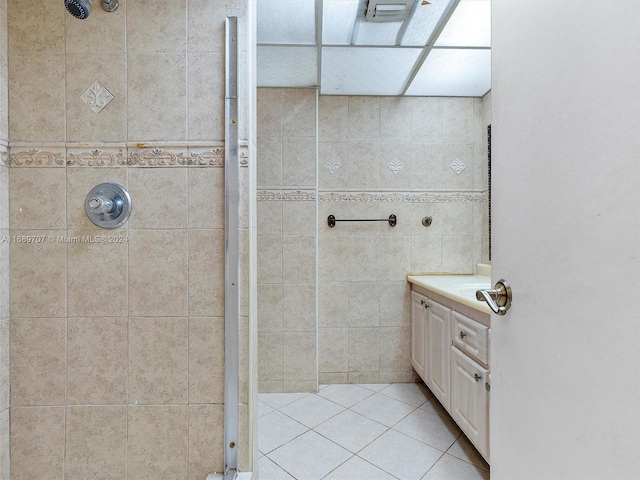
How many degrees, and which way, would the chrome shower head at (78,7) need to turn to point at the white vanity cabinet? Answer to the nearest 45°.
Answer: approximately 135° to its left

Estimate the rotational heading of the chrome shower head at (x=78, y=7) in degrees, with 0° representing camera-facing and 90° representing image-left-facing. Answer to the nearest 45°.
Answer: approximately 45°
